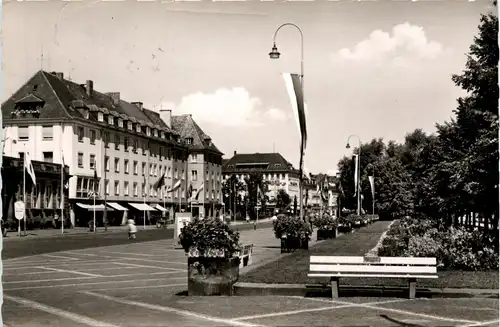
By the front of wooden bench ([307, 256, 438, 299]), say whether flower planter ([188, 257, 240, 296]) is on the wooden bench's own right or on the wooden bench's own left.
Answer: on the wooden bench's own right

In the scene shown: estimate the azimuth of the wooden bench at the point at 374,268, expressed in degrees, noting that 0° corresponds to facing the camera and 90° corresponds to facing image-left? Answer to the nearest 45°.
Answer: approximately 0°

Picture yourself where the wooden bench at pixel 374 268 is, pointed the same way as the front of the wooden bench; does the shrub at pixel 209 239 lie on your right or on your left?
on your right

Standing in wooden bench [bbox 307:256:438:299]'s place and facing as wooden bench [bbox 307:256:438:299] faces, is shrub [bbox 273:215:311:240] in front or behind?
behind

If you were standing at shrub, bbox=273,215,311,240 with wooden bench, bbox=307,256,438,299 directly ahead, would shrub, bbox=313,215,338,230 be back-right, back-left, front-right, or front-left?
back-left

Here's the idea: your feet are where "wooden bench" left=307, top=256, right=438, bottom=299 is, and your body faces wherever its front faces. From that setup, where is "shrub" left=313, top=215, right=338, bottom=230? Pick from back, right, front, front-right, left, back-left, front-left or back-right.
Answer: back

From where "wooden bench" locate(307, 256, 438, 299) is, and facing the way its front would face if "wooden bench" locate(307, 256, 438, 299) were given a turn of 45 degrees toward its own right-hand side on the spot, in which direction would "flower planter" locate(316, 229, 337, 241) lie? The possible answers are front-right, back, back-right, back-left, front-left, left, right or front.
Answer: back-right
